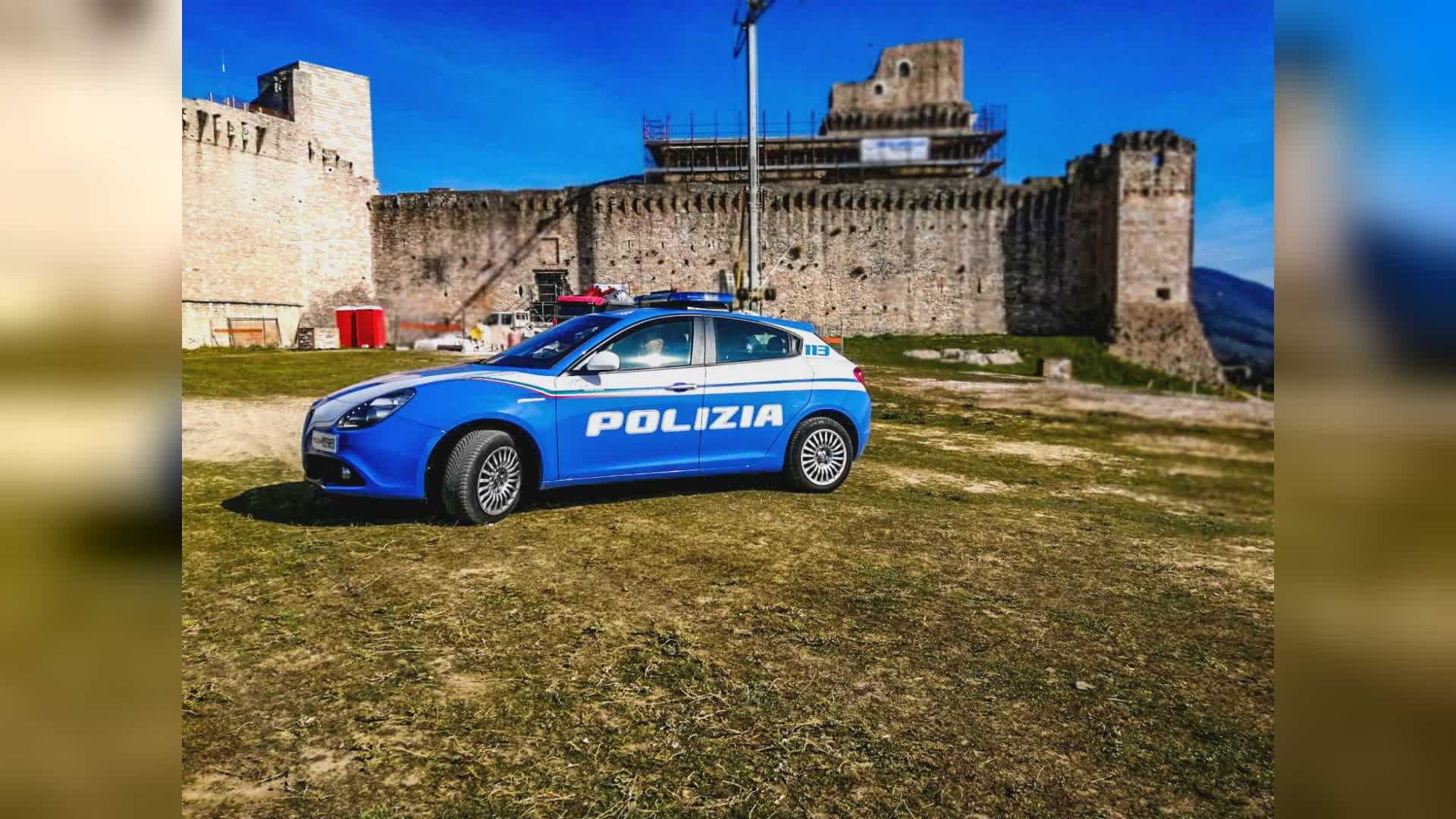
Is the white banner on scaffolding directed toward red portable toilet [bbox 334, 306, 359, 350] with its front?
no

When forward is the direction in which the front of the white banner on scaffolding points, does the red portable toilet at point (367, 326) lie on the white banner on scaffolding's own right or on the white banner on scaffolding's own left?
on the white banner on scaffolding's own right

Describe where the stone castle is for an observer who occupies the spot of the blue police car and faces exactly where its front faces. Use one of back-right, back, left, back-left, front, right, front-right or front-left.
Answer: back-right

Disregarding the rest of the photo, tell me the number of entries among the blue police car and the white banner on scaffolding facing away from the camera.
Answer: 0

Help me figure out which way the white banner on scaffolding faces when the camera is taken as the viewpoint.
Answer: facing the viewer

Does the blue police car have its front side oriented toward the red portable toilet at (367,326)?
no

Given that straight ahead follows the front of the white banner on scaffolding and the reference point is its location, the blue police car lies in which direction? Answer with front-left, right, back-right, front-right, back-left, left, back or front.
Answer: front

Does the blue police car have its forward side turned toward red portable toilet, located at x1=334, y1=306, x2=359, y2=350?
no
